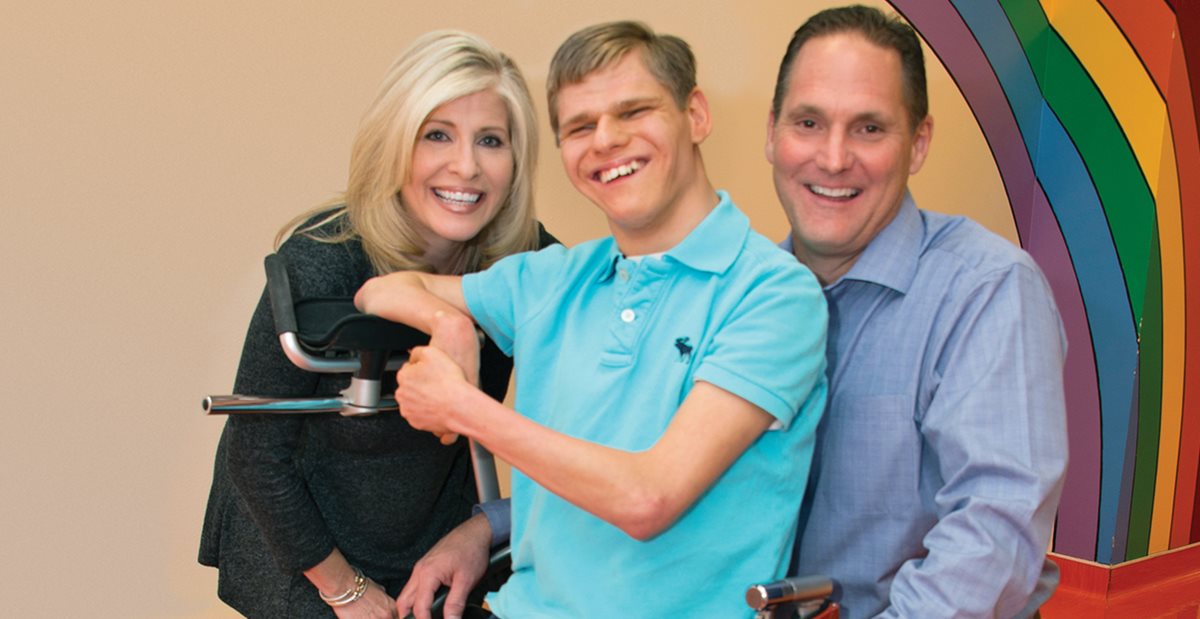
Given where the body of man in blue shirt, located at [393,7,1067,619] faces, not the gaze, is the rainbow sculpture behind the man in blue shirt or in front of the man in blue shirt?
behind

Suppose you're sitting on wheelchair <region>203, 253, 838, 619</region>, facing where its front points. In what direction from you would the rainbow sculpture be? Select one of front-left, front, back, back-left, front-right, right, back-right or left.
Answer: back

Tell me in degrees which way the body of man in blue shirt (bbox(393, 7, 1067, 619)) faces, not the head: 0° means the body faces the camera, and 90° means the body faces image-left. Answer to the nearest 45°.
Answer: approximately 45°

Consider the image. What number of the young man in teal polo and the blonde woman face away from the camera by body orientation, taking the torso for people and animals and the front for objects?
0

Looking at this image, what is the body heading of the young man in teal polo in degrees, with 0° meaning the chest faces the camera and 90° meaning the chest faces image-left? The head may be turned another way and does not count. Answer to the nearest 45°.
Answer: approximately 45°

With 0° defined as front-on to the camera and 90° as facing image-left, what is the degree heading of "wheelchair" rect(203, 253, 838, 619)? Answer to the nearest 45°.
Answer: approximately 45°

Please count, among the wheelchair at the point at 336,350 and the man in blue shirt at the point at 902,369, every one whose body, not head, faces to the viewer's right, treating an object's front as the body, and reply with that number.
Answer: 0

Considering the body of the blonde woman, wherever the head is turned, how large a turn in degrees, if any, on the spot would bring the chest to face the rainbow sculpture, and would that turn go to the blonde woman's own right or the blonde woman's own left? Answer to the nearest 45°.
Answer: approximately 90° to the blonde woman's own left
